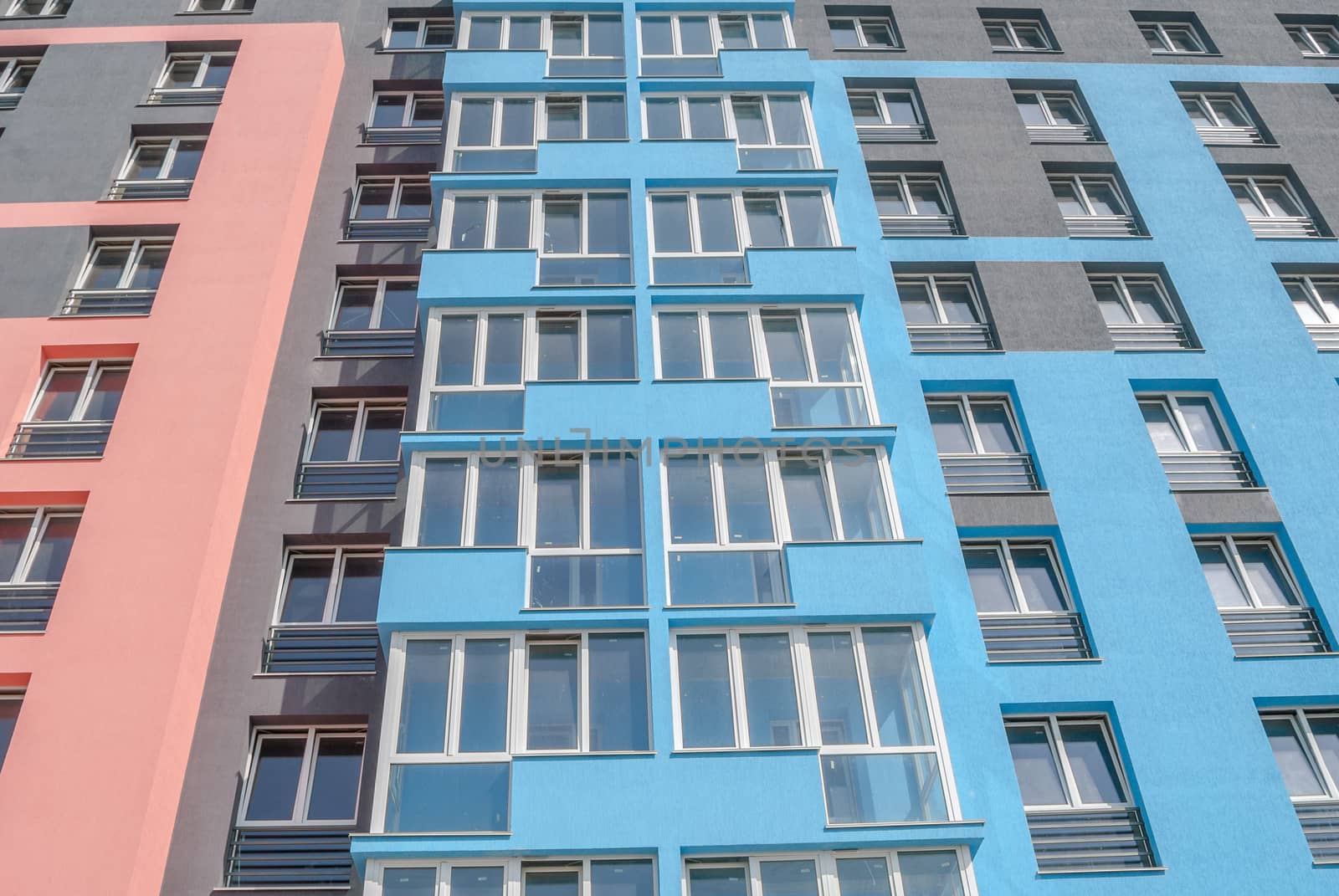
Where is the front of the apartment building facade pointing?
toward the camera
